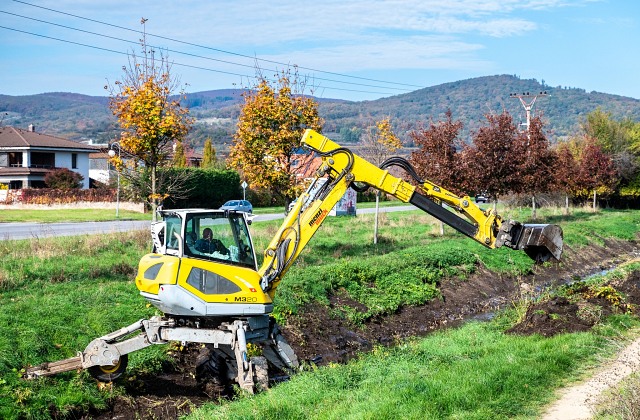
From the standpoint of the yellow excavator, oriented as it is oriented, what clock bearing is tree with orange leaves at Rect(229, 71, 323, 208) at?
The tree with orange leaves is roughly at 9 o'clock from the yellow excavator.

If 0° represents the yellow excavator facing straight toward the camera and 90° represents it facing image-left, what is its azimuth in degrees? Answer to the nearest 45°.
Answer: approximately 270°
